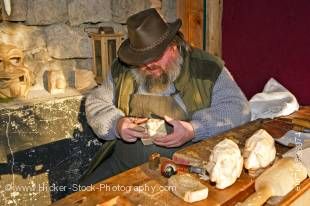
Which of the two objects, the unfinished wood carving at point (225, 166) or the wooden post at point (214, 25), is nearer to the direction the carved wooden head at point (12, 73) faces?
the unfinished wood carving

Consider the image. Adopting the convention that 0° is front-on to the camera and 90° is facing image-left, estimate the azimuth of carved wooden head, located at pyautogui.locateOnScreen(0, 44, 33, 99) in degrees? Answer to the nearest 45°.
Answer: approximately 0°

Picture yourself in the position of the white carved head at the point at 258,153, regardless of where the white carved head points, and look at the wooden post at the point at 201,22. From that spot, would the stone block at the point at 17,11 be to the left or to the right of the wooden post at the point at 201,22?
left

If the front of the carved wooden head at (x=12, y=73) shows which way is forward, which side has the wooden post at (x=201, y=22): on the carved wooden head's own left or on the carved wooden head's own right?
on the carved wooden head's own left

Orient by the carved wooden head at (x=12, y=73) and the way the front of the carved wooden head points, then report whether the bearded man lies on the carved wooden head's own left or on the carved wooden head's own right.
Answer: on the carved wooden head's own left

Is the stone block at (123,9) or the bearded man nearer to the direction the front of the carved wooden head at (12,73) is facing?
the bearded man

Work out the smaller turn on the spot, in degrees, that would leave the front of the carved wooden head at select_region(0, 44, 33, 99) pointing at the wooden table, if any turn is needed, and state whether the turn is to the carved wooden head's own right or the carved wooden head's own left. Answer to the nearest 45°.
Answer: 0° — it already faces it

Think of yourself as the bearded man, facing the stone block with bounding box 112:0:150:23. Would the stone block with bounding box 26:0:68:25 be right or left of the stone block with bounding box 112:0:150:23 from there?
left

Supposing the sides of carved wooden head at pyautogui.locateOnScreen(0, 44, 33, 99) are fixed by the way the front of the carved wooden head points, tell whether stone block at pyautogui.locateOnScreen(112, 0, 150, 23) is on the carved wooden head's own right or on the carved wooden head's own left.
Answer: on the carved wooden head's own left

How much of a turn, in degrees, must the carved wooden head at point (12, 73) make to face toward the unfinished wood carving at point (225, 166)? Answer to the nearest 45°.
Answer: approximately 45° to its left
